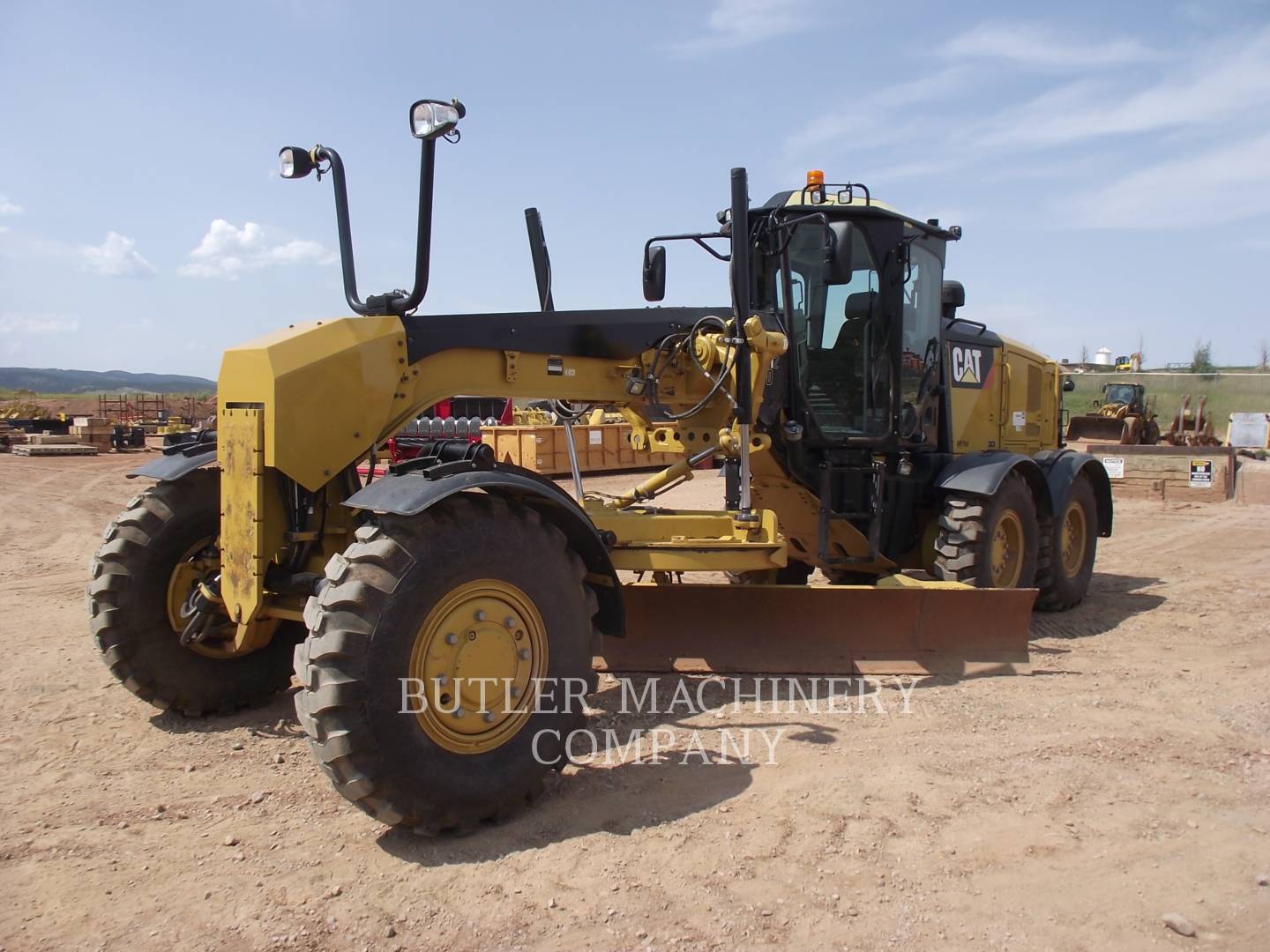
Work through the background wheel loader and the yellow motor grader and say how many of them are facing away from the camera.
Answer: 0

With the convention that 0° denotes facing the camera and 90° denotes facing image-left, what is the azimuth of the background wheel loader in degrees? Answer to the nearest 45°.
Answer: approximately 45°

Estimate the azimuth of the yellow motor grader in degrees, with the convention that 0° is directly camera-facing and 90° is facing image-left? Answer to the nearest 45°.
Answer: approximately 45°

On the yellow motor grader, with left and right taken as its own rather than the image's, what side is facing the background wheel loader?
back

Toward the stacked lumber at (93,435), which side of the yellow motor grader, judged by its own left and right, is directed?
right

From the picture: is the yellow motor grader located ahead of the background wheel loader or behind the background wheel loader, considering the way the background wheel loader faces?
ahead

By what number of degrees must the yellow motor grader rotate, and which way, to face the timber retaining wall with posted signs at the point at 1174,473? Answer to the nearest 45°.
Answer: approximately 180°

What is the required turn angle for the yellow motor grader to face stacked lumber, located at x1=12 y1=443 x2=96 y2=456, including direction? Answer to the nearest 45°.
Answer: approximately 90° to its right

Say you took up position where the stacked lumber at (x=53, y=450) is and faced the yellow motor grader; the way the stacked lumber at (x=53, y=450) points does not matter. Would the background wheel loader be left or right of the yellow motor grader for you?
left
